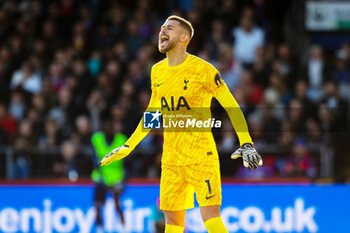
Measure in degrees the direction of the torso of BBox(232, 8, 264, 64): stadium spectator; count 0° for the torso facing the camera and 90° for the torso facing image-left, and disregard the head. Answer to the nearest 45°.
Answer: approximately 0°

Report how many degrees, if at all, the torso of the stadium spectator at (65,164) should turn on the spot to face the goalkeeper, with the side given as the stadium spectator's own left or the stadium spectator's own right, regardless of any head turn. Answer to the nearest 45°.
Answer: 0° — they already face them

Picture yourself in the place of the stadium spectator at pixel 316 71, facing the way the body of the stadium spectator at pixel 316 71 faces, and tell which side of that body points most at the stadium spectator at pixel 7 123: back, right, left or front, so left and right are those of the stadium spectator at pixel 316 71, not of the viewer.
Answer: right

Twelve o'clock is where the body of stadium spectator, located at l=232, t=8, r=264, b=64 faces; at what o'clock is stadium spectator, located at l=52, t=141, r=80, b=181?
stadium spectator, located at l=52, t=141, r=80, b=181 is roughly at 2 o'clock from stadium spectator, located at l=232, t=8, r=264, b=64.

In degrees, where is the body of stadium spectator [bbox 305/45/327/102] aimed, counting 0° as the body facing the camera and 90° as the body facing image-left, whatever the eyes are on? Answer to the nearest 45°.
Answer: approximately 0°

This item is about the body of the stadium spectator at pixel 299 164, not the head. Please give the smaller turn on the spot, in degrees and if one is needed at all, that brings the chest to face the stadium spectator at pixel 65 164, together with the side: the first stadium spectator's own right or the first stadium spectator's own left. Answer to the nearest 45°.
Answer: approximately 90° to the first stadium spectator's own right
